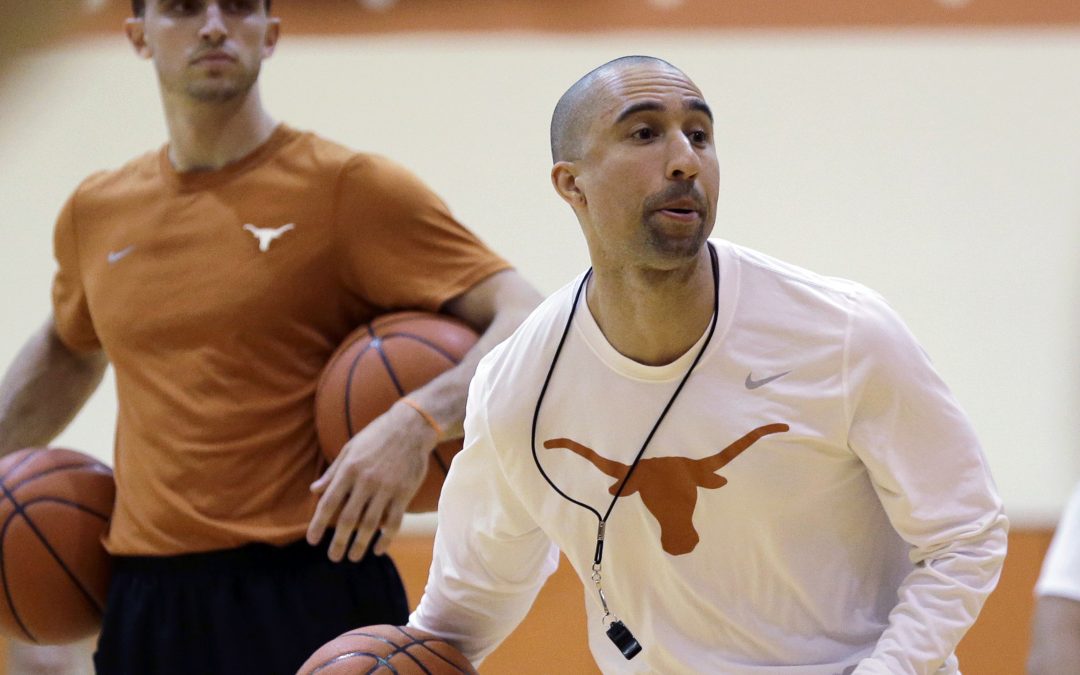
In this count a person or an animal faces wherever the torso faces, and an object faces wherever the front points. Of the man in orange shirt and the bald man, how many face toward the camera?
2

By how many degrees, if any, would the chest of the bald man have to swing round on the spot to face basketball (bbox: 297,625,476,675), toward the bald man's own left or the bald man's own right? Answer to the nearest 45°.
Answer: approximately 90° to the bald man's own right

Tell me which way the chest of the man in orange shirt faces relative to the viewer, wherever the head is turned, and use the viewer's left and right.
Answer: facing the viewer

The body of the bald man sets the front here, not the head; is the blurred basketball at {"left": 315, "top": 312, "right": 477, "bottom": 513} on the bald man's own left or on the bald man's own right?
on the bald man's own right

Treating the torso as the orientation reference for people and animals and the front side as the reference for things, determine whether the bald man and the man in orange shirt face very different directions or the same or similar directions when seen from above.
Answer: same or similar directions

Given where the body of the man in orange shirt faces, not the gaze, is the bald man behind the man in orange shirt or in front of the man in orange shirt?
in front

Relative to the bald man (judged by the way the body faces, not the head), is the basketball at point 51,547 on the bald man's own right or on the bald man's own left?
on the bald man's own right
